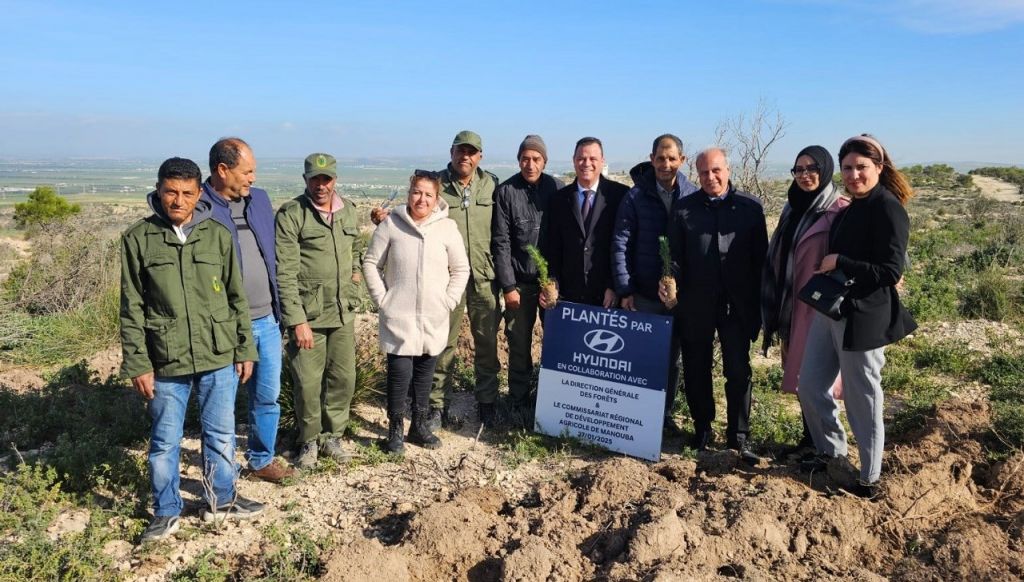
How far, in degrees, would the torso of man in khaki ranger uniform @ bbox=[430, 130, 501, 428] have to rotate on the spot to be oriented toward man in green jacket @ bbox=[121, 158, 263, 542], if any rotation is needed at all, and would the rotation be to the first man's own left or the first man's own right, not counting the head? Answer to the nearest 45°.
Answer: approximately 45° to the first man's own right

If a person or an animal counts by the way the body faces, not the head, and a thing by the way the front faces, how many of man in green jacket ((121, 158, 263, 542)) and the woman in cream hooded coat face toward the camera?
2

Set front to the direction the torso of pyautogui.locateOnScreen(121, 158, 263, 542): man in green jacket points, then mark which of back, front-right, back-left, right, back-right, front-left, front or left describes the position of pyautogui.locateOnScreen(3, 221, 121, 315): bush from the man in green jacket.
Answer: back
